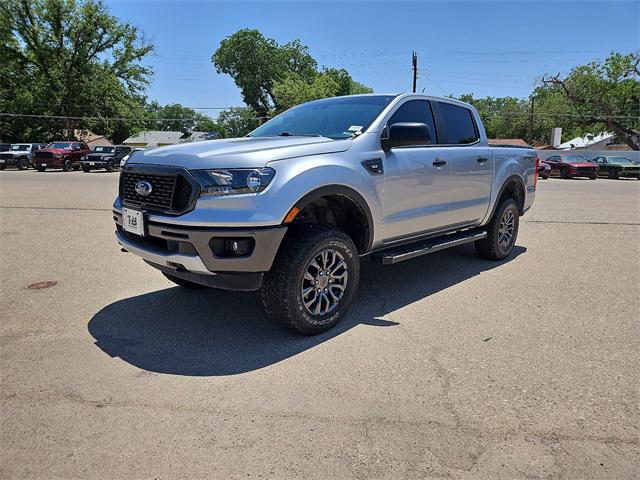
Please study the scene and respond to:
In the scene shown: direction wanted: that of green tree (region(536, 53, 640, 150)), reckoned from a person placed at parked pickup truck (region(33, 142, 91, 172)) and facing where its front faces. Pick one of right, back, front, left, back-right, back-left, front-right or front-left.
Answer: back-left

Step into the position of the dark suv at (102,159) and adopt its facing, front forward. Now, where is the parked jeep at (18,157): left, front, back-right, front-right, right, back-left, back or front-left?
right

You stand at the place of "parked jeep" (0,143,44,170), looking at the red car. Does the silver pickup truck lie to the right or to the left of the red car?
right

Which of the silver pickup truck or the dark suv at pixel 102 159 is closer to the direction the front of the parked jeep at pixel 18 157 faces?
the silver pickup truck

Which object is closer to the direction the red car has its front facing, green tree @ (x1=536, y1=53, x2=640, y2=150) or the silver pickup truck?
the silver pickup truck

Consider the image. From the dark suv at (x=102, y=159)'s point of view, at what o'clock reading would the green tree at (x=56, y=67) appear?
The green tree is roughly at 4 o'clock from the dark suv.

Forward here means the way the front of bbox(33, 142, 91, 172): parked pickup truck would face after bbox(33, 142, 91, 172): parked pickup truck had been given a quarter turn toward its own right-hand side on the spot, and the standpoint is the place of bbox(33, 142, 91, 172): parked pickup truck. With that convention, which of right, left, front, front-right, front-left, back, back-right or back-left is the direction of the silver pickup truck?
back-left

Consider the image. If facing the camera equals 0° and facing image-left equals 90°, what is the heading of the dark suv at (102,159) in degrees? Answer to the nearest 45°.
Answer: approximately 45°

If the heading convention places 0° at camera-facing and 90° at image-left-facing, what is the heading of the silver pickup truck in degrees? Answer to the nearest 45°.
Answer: approximately 45°

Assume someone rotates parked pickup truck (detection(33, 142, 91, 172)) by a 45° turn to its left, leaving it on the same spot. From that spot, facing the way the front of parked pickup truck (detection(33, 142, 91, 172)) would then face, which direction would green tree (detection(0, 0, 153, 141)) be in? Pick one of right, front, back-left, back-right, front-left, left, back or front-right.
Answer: back

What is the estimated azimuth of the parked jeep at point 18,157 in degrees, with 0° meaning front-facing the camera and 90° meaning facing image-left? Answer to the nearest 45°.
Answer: approximately 45°

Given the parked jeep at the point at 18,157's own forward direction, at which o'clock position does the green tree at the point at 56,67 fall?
The green tree is roughly at 5 o'clock from the parked jeep.

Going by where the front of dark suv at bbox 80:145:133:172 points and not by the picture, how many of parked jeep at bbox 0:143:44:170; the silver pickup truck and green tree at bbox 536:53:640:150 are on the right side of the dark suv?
1

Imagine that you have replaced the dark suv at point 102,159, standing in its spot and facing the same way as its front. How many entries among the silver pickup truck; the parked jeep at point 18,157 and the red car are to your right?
1

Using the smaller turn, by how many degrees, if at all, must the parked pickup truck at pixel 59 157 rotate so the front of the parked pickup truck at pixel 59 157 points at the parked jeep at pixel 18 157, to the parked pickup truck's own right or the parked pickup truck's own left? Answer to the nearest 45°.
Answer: approximately 90° to the parked pickup truck's own right

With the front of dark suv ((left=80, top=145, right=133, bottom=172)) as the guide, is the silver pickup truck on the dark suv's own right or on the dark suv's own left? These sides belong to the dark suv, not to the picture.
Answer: on the dark suv's own left

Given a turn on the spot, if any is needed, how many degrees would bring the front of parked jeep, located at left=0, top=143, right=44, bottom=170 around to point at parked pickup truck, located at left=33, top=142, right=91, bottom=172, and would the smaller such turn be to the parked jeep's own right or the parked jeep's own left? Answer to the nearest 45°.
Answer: approximately 90° to the parked jeep's own left
